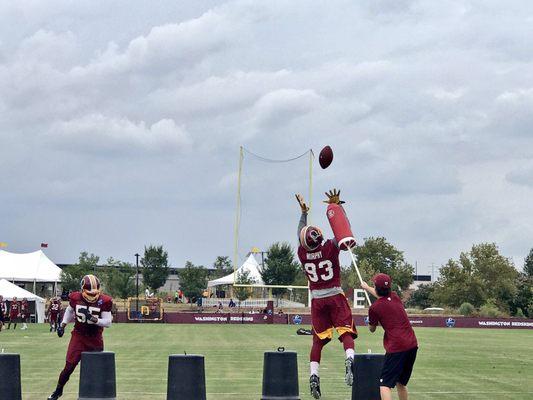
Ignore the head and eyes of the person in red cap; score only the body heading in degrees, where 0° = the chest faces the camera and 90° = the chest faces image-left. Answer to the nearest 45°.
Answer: approximately 135°

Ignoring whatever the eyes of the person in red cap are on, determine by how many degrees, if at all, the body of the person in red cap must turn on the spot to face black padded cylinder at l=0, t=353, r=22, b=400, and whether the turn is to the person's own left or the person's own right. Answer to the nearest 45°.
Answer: approximately 45° to the person's own left

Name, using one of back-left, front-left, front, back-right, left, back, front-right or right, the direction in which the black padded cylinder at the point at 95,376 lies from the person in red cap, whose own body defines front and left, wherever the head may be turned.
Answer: front-left

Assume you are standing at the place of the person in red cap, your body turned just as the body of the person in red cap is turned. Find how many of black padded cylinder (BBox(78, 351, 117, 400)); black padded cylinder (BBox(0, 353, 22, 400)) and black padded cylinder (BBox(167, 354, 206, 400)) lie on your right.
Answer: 0

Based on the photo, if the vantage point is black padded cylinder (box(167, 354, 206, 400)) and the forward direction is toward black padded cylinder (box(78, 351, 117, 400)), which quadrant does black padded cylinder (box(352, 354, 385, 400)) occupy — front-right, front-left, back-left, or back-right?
back-right

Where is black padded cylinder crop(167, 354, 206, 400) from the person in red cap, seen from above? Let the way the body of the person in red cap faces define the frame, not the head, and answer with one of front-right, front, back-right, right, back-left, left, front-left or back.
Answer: front-left
